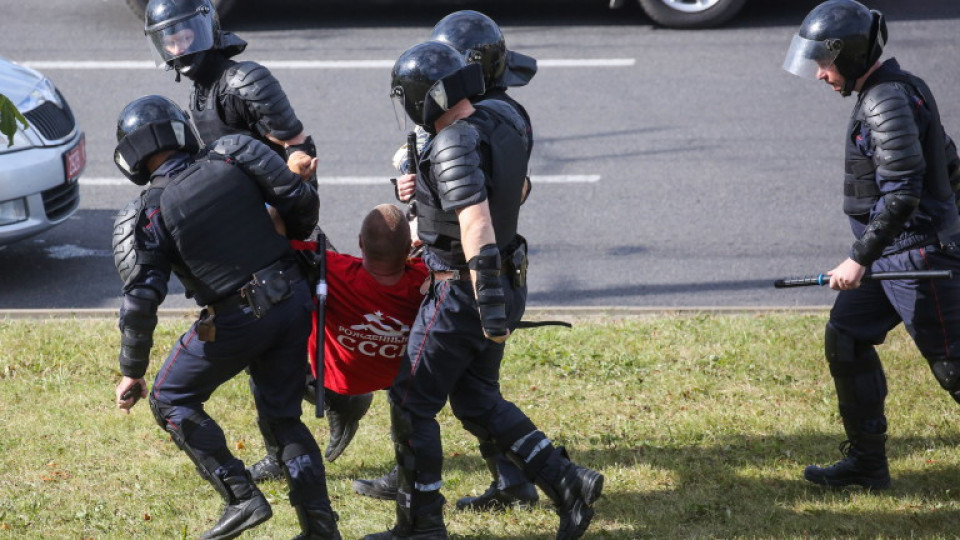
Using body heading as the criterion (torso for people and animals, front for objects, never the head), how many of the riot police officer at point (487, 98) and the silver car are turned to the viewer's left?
1

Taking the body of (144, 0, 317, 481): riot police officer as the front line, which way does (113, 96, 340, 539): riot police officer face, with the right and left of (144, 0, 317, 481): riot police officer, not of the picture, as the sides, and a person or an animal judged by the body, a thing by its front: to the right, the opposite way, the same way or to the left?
to the right

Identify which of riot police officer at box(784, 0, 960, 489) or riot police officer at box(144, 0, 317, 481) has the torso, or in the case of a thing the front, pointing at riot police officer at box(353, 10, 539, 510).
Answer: riot police officer at box(784, 0, 960, 489)

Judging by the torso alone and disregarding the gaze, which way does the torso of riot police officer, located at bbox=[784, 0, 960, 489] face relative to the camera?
to the viewer's left

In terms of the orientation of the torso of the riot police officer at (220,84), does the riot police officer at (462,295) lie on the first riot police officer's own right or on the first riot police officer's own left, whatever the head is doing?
on the first riot police officer's own left

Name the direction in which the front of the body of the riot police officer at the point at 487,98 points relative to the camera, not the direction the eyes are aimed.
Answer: to the viewer's left

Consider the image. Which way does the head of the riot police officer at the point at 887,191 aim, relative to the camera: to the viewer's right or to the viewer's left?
to the viewer's left

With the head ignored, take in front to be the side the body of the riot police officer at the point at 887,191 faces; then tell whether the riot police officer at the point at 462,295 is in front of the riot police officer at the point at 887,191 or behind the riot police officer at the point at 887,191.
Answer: in front

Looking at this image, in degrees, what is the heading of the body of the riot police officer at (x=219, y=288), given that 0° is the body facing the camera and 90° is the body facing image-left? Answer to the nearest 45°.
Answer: approximately 135°

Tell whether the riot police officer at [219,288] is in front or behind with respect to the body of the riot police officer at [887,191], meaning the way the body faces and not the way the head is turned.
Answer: in front
